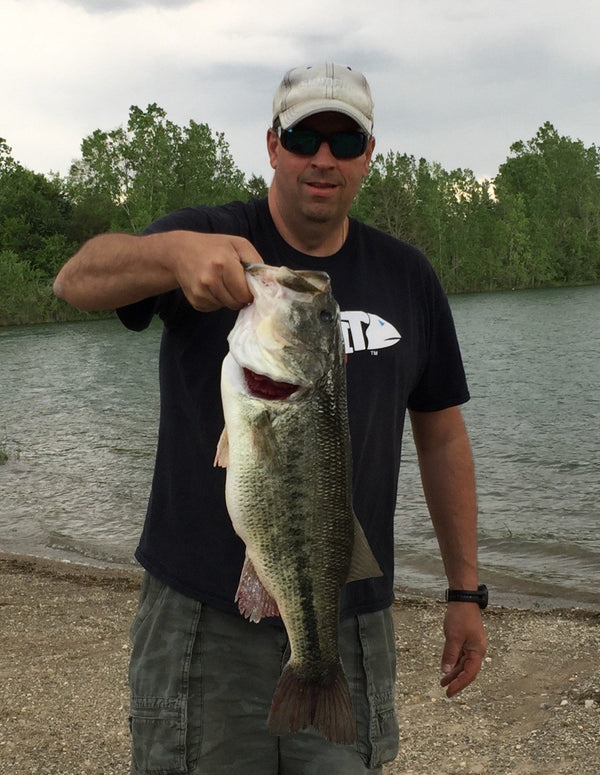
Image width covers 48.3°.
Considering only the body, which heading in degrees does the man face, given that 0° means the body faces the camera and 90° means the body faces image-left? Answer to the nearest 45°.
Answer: approximately 0°
